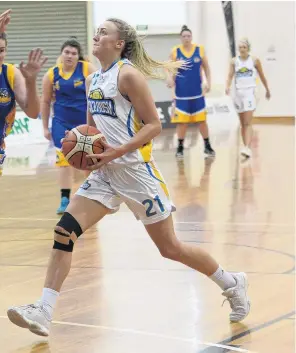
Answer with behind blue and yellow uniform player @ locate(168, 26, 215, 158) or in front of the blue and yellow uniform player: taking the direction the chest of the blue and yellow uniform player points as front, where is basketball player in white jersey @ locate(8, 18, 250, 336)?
in front

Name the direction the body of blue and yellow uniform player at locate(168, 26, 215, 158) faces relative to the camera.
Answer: toward the camera

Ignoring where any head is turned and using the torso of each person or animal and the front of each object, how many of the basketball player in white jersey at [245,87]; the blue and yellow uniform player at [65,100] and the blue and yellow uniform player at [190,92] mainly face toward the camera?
3

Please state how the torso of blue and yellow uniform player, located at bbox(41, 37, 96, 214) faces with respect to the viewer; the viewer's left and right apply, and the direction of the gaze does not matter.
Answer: facing the viewer

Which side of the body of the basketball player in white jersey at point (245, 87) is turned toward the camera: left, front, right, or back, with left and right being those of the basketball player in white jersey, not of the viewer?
front

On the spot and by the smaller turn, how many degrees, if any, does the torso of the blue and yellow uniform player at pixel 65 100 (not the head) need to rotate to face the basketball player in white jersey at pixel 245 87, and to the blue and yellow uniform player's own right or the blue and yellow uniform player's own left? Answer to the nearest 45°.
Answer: approximately 135° to the blue and yellow uniform player's own left
